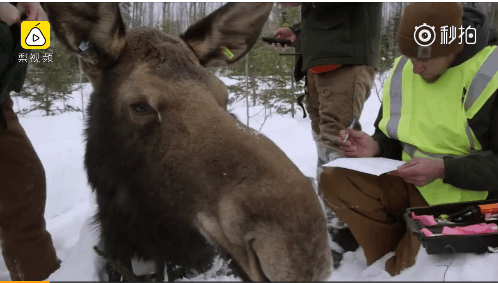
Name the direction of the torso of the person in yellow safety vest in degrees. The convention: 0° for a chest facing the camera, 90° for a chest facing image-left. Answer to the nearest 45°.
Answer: approximately 45°

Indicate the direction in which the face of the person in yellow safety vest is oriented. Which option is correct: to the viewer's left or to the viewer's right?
to the viewer's left
